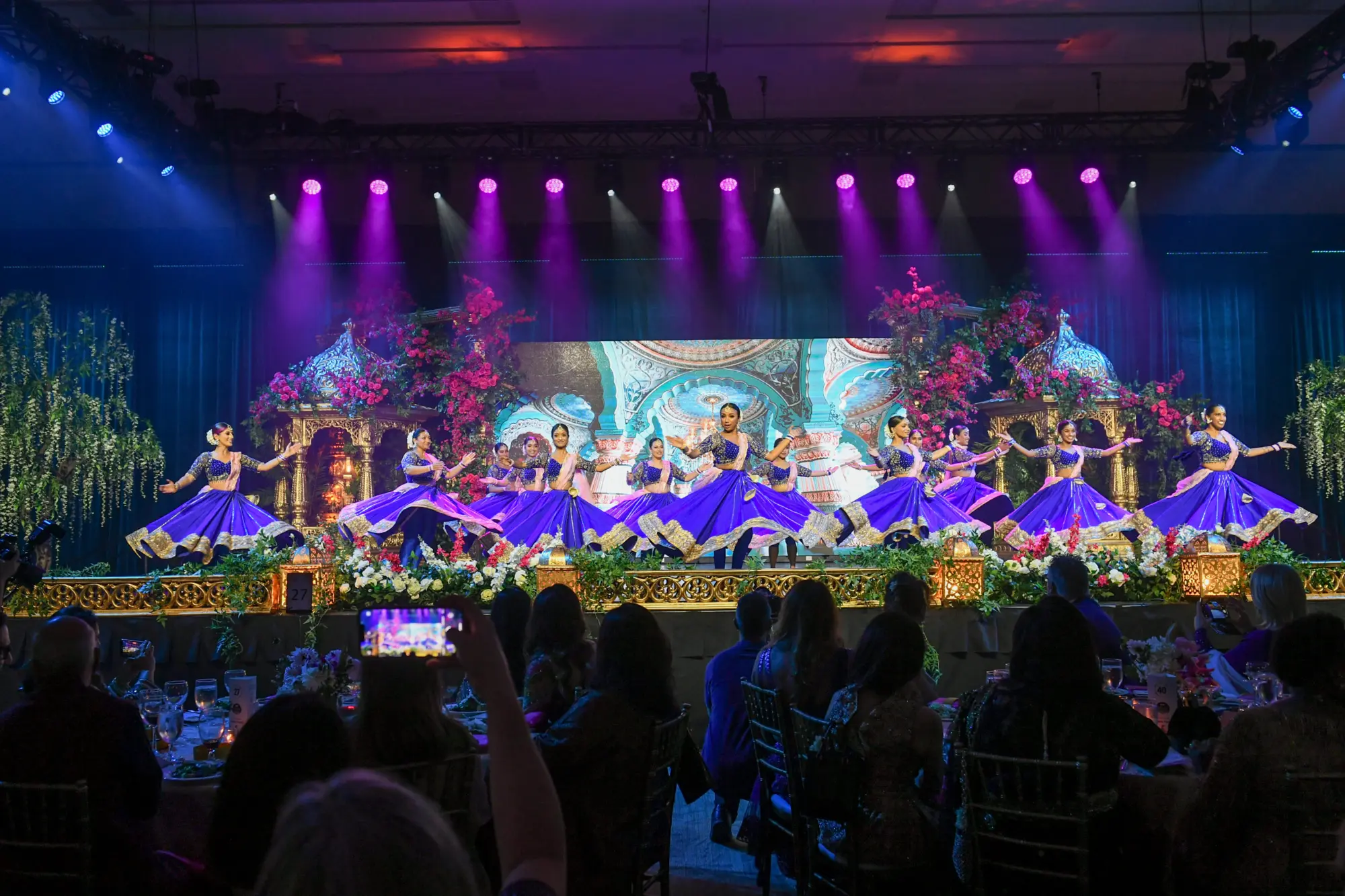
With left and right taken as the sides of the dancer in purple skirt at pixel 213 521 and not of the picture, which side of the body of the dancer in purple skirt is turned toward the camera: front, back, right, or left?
front

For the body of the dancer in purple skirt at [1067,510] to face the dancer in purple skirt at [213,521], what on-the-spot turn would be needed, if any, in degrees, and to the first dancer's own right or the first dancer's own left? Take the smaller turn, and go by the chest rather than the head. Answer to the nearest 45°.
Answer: approximately 90° to the first dancer's own right

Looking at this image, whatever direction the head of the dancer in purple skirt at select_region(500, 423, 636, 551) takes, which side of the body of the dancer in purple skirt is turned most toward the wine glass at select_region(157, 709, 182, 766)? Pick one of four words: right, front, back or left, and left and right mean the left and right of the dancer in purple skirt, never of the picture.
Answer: front

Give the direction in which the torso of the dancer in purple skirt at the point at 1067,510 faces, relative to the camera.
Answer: toward the camera

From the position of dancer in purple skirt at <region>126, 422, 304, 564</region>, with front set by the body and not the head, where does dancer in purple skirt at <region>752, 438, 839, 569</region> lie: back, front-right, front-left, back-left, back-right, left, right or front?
front-left

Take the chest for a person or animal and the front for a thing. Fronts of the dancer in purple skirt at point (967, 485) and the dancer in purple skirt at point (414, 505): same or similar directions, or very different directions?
same or similar directions

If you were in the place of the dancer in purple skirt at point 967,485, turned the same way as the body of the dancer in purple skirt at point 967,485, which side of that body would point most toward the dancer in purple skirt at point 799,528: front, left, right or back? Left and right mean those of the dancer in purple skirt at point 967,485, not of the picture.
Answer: right

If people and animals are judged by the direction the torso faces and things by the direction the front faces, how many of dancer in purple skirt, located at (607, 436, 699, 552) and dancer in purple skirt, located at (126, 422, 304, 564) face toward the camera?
2

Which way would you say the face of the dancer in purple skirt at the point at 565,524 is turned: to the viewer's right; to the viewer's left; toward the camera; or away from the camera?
toward the camera

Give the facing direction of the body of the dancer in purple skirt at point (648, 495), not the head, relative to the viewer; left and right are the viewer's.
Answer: facing the viewer

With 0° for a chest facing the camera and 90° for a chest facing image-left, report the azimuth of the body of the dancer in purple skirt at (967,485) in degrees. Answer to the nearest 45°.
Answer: approximately 315°

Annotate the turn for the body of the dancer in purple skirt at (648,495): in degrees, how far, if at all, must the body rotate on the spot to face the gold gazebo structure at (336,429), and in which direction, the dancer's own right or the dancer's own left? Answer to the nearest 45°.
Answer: approximately 135° to the dancer's own right

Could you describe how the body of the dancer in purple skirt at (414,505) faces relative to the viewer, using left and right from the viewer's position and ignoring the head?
facing the viewer and to the right of the viewer

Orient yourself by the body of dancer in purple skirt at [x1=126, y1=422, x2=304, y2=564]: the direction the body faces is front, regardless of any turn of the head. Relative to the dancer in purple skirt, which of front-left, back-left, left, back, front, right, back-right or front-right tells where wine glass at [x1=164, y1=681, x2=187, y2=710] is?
front

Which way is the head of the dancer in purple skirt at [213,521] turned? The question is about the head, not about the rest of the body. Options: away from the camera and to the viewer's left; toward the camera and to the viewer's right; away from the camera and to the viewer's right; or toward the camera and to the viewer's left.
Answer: toward the camera and to the viewer's right

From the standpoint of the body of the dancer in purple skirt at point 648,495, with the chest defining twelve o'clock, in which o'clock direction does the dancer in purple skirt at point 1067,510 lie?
the dancer in purple skirt at point 1067,510 is roughly at 9 o'clock from the dancer in purple skirt at point 648,495.

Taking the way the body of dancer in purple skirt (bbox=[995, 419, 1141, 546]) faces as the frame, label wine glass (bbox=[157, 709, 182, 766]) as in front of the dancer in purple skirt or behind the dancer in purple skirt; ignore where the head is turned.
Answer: in front

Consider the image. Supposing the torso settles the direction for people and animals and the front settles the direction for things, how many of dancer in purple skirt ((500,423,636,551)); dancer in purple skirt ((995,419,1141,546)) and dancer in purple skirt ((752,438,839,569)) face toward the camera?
3
